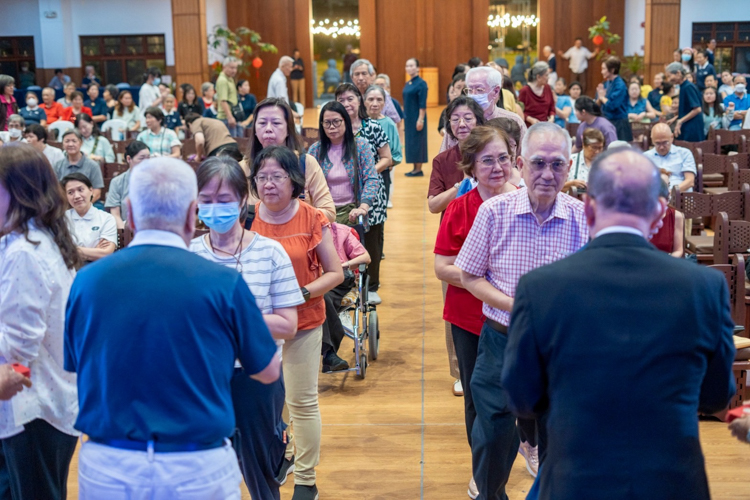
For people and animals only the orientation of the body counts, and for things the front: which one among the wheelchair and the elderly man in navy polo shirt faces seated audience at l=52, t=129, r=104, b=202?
the elderly man in navy polo shirt

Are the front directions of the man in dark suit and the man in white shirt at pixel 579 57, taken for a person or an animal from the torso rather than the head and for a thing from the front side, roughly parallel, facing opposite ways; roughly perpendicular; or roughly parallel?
roughly parallel, facing opposite ways

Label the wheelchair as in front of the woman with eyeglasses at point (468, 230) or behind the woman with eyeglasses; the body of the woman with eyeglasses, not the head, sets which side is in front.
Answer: behind

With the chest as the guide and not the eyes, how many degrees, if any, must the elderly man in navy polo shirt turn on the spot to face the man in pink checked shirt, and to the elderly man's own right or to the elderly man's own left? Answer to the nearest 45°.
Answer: approximately 45° to the elderly man's own right

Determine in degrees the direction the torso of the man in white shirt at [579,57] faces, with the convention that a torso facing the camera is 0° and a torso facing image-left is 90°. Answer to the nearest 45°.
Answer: approximately 0°

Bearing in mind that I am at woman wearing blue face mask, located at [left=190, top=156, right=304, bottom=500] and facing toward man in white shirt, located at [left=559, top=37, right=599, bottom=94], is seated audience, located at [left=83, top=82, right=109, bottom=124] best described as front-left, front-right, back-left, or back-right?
front-left

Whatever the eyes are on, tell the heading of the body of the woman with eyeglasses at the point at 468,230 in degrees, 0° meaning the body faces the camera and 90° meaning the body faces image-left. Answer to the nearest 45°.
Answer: approximately 315°

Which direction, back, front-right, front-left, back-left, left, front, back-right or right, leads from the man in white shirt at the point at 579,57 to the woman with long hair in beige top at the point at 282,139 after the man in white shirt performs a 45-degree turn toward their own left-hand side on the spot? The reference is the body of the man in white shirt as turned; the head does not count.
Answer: front-right

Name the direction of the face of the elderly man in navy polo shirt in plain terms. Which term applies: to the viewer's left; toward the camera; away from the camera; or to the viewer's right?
away from the camera

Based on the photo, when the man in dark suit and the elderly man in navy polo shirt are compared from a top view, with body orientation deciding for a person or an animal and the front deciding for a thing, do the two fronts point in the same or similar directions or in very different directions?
same or similar directions

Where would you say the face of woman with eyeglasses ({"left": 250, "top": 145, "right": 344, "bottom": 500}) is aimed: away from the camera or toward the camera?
toward the camera

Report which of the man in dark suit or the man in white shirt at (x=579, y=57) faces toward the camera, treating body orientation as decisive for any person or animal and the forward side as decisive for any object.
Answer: the man in white shirt

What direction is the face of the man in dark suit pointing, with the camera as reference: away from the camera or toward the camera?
away from the camera

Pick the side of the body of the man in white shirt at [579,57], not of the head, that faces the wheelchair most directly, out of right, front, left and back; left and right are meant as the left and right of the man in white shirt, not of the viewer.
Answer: front

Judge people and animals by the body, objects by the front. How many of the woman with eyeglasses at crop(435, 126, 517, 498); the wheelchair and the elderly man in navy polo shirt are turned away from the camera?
1

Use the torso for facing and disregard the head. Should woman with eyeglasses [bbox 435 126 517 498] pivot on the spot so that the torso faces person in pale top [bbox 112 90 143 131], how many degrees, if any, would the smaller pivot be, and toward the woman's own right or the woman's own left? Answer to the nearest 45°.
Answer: approximately 180°

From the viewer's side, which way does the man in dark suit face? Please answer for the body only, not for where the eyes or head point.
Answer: away from the camera

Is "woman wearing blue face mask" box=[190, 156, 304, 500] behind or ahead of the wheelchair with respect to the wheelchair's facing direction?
ahead

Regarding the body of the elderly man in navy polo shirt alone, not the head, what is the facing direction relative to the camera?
away from the camera
